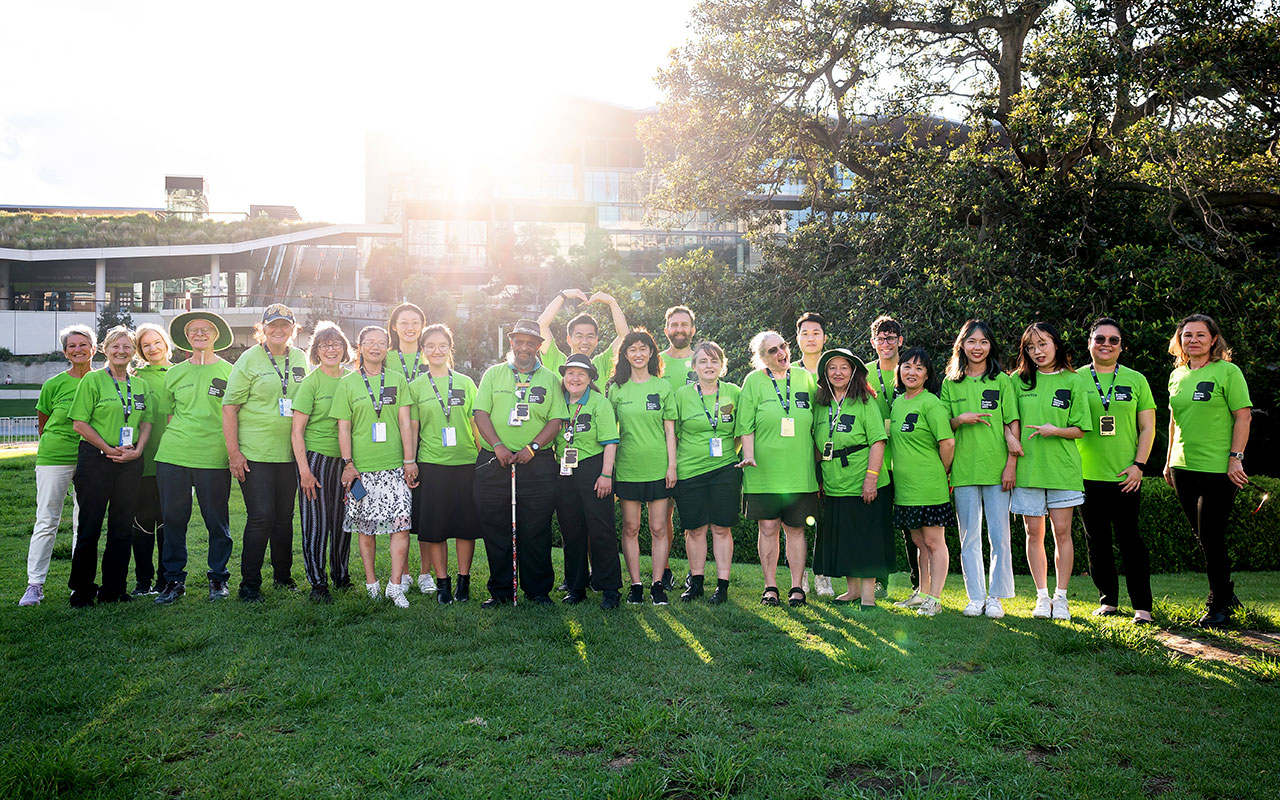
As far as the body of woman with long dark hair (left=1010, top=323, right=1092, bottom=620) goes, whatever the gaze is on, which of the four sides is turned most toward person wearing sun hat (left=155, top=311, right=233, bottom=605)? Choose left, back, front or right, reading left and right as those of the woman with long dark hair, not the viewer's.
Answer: right

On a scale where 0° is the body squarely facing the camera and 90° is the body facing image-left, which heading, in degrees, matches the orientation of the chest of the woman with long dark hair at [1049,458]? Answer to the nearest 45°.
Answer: approximately 0°

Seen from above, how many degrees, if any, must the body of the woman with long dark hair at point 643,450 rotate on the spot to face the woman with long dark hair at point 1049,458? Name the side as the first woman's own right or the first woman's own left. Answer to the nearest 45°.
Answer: approximately 90° to the first woman's own left

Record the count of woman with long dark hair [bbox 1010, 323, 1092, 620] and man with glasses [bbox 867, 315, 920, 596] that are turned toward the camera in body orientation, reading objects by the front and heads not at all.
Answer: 2

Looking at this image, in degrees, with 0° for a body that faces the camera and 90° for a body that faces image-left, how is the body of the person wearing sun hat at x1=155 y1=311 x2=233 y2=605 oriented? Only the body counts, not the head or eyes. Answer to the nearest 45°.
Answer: approximately 0°

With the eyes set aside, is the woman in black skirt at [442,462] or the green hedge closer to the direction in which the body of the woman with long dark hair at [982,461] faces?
the woman in black skirt
